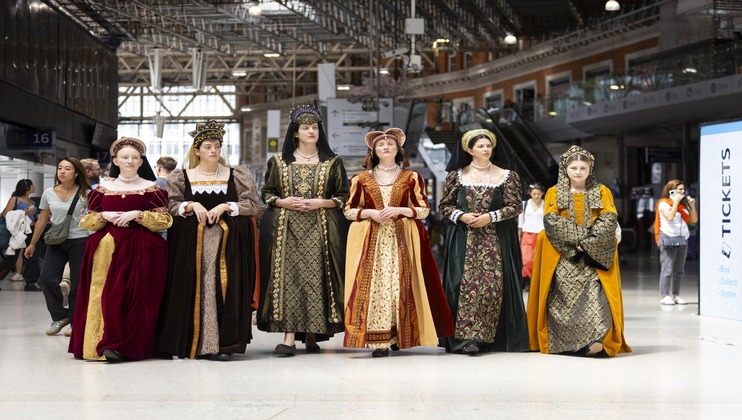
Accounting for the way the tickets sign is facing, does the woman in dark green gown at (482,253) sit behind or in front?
in front

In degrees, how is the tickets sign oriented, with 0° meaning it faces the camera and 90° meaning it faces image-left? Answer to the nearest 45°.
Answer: approximately 45°

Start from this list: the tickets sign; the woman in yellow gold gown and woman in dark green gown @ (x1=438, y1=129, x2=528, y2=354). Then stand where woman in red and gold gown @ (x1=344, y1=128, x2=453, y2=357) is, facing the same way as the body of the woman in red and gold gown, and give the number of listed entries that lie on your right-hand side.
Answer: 0

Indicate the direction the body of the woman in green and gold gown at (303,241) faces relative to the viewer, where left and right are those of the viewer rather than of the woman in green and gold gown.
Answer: facing the viewer

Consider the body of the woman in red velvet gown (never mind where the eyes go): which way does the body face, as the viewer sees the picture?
toward the camera

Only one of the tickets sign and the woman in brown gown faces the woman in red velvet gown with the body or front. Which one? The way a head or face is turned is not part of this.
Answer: the tickets sign

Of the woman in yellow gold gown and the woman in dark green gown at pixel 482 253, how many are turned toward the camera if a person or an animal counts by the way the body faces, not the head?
2

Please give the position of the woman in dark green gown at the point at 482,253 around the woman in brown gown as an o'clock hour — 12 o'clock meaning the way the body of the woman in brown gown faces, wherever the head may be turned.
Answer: The woman in dark green gown is roughly at 9 o'clock from the woman in brown gown.

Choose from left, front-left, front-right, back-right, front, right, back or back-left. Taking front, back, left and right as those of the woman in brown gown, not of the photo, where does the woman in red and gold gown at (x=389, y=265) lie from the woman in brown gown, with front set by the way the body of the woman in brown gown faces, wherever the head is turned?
left

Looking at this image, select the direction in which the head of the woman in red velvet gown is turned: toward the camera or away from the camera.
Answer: toward the camera

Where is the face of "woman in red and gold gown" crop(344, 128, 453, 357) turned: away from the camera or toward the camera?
toward the camera

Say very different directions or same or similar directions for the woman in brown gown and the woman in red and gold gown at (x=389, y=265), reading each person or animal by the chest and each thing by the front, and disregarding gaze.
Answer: same or similar directions

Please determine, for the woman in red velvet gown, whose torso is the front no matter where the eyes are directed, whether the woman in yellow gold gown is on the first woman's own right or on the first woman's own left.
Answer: on the first woman's own left

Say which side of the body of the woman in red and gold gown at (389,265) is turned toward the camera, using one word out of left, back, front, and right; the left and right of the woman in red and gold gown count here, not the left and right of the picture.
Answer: front

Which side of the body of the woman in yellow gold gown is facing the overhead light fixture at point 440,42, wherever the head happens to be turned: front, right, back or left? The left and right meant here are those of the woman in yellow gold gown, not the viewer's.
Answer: back

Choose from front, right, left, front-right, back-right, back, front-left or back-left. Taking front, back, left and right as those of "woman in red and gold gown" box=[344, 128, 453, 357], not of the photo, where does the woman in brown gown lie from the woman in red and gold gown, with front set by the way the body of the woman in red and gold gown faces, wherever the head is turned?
right

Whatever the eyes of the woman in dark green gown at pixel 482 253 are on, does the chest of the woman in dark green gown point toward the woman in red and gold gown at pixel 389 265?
no

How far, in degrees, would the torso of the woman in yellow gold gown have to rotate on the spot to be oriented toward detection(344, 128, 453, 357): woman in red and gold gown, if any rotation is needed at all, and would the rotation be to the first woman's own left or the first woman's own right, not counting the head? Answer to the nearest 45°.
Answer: approximately 90° to the first woman's own right

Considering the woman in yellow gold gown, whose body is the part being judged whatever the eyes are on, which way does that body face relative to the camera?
toward the camera

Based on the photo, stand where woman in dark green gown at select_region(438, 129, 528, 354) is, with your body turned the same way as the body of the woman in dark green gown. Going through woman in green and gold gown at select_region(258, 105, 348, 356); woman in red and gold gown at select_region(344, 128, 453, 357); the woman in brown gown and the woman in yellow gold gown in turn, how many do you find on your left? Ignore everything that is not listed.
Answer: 1
